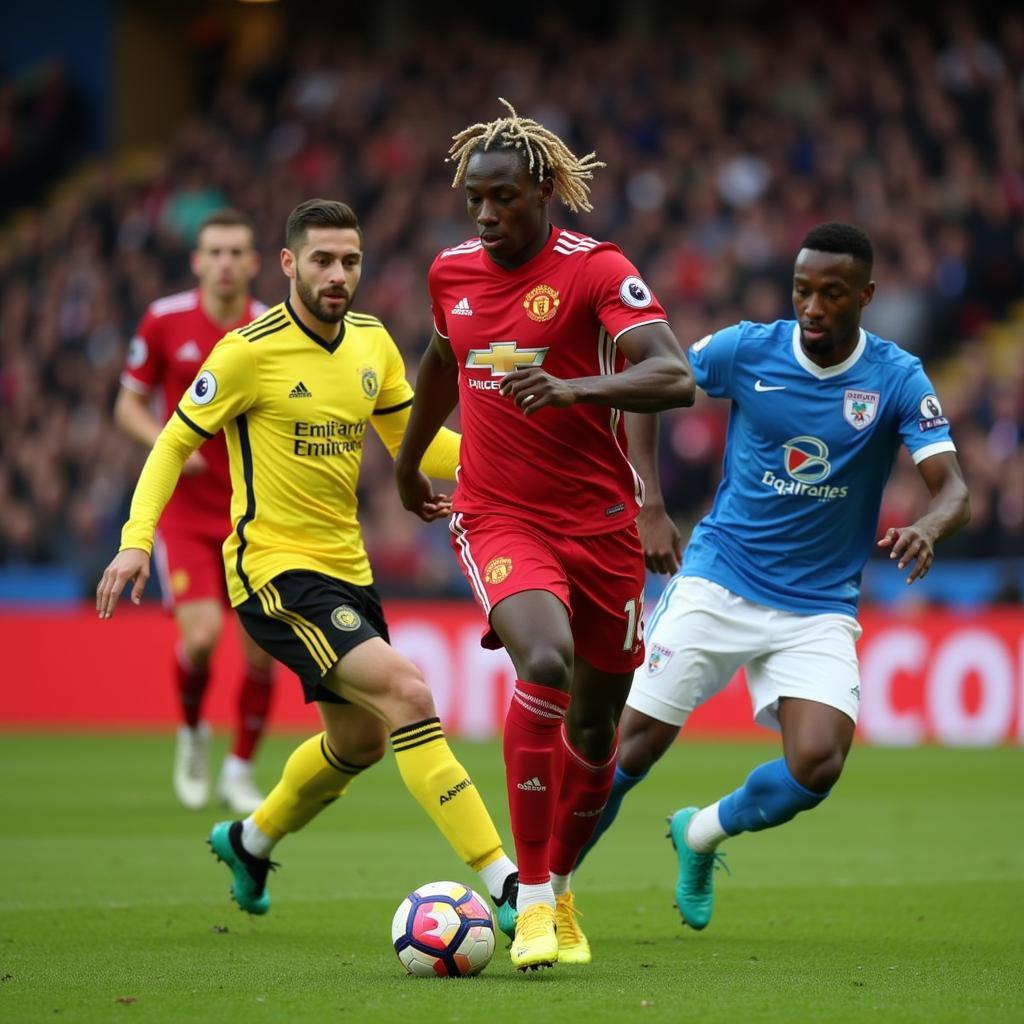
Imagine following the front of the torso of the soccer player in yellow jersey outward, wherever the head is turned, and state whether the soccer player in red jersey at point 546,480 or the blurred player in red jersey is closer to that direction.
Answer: the soccer player in red jersey

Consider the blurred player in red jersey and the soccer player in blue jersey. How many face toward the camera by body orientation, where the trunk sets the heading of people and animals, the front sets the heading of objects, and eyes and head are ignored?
2

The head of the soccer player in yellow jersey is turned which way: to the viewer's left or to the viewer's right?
to the viewer's right

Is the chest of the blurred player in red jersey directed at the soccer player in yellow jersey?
yes

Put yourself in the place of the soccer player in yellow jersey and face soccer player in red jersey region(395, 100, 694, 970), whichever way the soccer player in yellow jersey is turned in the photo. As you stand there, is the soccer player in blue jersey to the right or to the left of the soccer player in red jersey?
left

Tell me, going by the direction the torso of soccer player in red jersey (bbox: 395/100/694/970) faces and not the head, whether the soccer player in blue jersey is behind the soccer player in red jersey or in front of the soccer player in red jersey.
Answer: behind

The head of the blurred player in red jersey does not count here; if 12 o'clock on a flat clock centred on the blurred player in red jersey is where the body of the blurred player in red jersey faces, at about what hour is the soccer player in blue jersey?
The soccer player in blue jersey is roughly at 11 o'clock from the blurred player in red jersey.

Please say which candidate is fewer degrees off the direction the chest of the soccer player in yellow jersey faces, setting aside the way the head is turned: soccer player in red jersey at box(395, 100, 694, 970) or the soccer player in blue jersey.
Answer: the soccer player in red jersey

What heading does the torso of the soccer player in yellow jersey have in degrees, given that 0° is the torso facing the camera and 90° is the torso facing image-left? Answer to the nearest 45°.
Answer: approximately 315°
